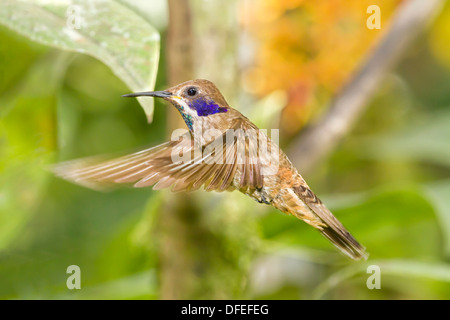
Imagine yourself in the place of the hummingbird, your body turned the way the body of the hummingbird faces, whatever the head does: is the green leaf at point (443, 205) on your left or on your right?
on your right

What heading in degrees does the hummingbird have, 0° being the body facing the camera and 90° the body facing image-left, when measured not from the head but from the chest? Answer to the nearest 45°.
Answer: approximately 90°

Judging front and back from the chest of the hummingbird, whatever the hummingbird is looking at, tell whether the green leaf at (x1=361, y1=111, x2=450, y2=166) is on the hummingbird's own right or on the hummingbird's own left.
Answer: on the hummingbird's own right
